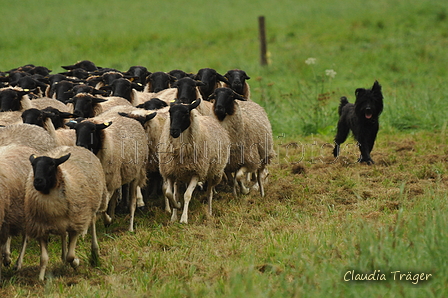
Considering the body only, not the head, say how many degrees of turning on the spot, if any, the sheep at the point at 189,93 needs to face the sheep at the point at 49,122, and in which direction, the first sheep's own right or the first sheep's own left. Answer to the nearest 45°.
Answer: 0° — it already faces it

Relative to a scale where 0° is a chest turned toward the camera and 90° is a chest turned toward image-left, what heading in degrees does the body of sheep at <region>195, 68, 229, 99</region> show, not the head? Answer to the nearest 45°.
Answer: approximately 45°

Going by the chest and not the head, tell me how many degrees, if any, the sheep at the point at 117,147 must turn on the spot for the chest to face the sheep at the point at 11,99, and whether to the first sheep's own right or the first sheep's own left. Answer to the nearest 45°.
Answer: approximately 90° to the first sheep's own right

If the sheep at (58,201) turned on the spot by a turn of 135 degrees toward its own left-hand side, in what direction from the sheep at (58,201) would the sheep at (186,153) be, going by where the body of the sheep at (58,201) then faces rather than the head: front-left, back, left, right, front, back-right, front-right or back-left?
front-left

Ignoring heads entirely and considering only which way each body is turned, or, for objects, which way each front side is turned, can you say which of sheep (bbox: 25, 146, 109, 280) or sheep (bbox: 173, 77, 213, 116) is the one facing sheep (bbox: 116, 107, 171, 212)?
sheep (bbox: 173, 77, 213, 116)

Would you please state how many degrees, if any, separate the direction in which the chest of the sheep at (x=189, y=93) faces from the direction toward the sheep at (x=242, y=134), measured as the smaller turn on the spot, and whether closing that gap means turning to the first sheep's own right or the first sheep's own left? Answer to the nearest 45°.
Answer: approximately 90° to the first sheep's own left

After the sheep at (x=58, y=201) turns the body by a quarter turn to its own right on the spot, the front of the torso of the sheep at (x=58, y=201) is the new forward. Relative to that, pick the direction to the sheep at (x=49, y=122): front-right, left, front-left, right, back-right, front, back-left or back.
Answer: front-right
